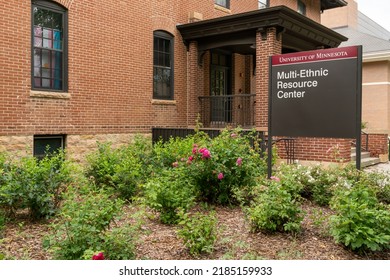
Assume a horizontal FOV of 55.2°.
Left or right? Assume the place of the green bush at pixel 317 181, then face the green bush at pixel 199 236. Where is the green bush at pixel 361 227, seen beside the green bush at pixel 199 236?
left

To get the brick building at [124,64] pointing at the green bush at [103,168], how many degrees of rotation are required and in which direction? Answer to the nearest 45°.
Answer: approximately 45° to its right

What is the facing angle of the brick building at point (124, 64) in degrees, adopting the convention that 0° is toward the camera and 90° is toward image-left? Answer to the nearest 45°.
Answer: approximately 315°

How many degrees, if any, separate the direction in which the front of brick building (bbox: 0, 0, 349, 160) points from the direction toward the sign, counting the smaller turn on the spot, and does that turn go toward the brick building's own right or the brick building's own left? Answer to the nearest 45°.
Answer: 0° — it already faces it

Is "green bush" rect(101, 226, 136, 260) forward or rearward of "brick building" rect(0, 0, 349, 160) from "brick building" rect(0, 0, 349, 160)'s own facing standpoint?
forward

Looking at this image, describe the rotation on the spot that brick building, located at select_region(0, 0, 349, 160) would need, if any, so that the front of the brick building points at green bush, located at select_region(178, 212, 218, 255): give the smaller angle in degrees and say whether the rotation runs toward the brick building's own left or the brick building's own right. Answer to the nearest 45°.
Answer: approximately 45° to the brick building's own right

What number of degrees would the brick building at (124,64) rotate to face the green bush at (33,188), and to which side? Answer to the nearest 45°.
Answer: approximately 45° to its right

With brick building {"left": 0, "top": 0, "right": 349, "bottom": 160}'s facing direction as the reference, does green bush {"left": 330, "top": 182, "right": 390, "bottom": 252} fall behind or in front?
in front

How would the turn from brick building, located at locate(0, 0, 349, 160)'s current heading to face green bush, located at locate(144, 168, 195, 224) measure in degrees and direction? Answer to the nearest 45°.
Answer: approximately 45° to its right

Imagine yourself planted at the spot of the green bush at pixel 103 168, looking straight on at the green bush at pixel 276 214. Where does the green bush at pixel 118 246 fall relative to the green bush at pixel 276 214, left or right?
right
